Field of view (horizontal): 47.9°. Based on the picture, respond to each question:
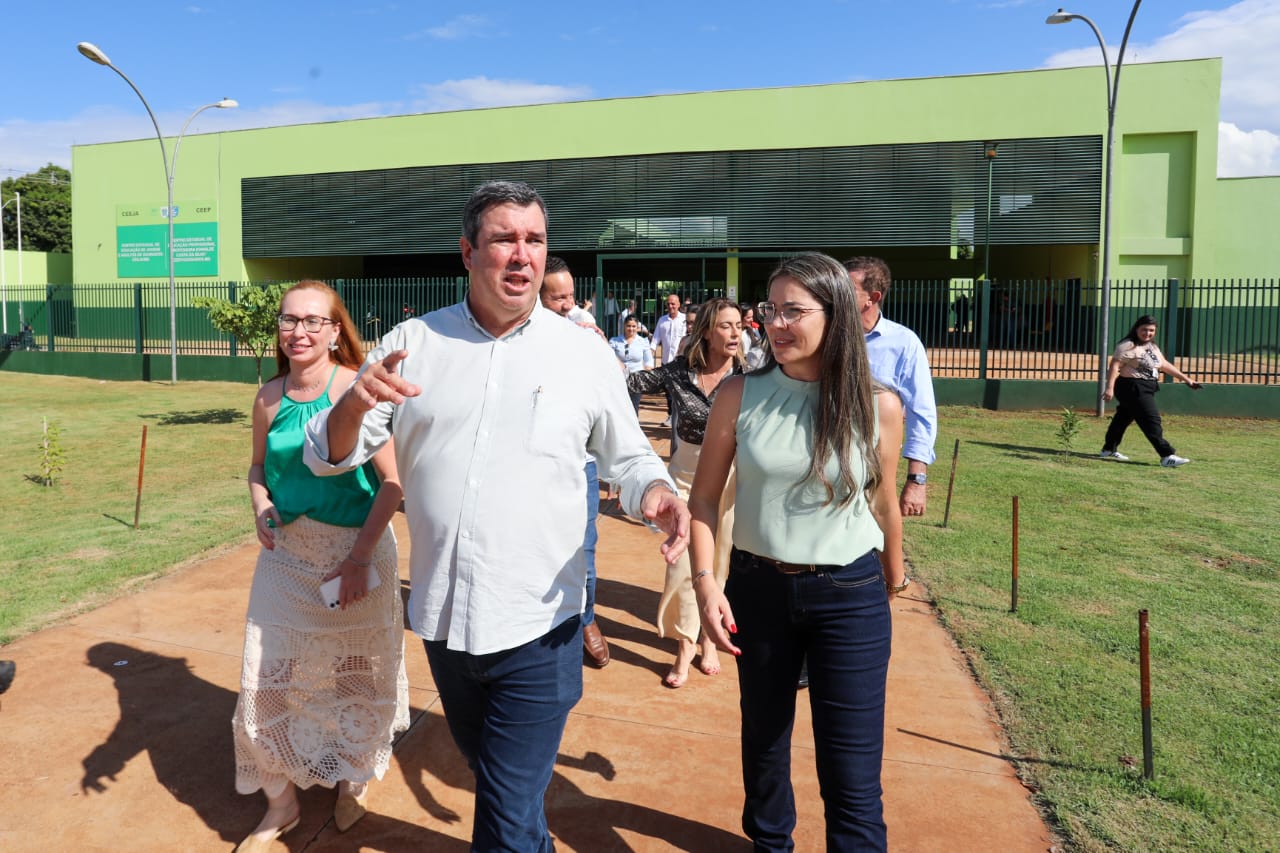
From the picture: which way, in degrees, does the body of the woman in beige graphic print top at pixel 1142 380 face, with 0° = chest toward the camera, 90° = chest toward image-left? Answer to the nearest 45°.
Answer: approximately 315°

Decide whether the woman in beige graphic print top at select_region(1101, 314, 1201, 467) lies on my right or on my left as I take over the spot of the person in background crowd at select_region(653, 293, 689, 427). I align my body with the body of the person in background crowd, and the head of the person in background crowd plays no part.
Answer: on my left

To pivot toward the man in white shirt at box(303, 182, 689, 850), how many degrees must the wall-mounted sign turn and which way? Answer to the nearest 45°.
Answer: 0° — it already faces them
